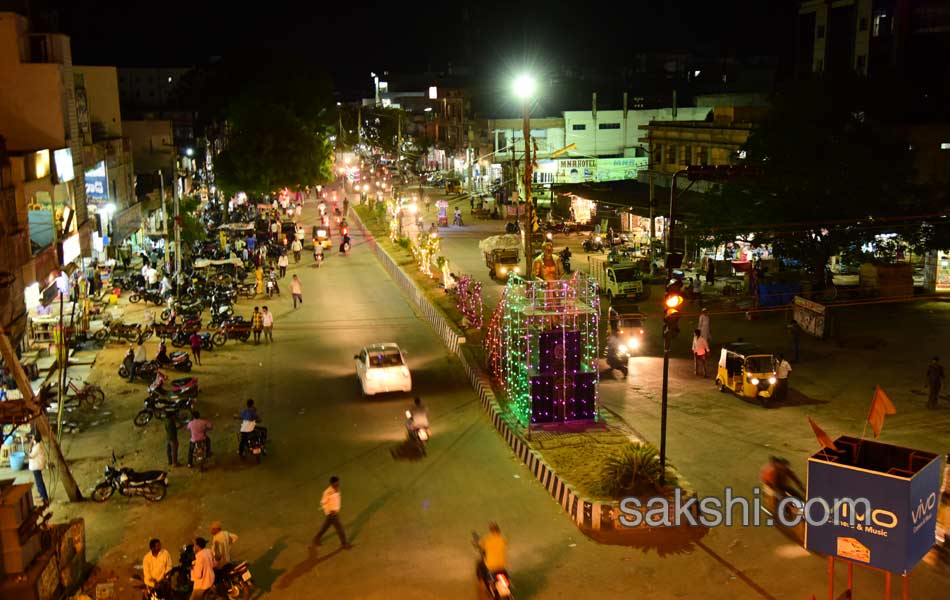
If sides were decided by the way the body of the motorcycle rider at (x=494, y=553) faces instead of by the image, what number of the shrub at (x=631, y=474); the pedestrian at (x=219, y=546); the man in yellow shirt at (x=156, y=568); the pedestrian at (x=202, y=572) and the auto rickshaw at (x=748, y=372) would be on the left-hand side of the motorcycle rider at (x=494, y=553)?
3

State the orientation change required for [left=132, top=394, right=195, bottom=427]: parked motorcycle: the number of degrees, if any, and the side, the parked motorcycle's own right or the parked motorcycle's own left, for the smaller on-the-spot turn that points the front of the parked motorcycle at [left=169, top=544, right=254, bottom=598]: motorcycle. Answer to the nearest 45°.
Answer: approximately 90° to the parked motorcycle's own left

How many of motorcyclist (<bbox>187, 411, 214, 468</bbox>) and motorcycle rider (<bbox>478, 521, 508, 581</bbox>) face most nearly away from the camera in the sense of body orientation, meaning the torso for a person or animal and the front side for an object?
2

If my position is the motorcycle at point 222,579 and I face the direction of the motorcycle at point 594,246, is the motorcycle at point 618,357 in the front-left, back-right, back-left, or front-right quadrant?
front-right

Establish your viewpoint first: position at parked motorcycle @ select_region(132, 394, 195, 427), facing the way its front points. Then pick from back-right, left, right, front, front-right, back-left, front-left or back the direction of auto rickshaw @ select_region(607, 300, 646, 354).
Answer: back

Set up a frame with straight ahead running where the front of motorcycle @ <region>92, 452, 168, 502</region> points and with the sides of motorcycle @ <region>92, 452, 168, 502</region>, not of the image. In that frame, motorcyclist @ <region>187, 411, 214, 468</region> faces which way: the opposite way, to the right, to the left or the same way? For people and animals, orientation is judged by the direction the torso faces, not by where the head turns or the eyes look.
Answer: to the right

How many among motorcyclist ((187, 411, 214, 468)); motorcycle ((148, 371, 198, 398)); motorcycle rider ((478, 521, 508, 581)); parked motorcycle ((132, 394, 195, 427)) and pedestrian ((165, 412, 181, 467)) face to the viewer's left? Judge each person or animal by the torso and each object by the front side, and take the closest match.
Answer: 2

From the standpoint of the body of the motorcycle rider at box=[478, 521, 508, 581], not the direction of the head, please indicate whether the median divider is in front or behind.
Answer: in front

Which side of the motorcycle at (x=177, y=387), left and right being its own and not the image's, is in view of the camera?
left

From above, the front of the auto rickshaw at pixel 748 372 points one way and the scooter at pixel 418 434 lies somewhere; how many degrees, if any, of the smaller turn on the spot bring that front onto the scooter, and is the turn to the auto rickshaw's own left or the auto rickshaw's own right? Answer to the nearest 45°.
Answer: approximately 90° to the auto rickshaw's own right

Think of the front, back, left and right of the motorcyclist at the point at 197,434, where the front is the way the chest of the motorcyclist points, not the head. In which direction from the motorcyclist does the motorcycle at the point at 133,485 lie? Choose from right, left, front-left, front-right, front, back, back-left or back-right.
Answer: back-left

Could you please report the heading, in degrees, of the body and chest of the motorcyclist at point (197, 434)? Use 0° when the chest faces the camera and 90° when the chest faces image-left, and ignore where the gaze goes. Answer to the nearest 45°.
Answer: approximately 180°

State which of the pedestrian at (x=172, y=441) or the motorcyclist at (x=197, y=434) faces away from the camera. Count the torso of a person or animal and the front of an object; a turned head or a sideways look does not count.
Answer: the motorcyclist at (x=197, y=434)
